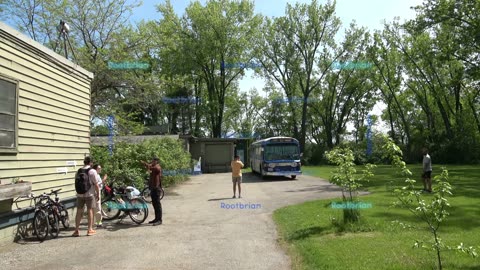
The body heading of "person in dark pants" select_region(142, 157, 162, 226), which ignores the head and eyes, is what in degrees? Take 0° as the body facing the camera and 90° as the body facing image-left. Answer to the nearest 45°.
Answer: approximately 90°

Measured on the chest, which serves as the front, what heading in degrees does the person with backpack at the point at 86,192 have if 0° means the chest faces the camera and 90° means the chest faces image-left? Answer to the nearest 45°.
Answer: approximately 225°

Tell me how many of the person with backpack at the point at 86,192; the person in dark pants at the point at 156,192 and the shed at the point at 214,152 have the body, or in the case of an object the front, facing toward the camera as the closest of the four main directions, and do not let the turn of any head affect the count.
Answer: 1

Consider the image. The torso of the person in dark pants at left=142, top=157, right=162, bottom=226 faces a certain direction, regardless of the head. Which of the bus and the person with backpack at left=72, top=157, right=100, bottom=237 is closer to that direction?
the person with backpack

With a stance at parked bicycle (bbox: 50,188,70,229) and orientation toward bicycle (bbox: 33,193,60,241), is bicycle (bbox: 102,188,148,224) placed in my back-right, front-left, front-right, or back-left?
back-left

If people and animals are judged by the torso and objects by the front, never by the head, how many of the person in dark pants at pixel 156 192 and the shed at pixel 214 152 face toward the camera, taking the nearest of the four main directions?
1
